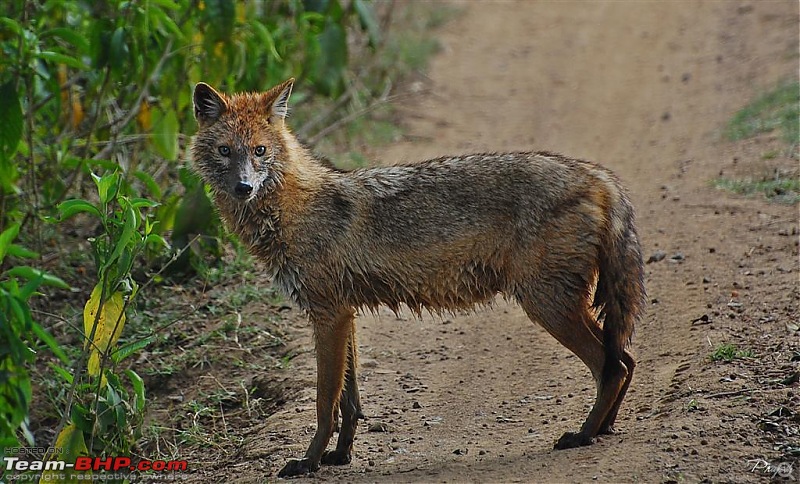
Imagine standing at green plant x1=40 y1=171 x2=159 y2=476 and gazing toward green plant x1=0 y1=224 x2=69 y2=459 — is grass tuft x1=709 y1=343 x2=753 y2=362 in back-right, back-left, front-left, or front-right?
back-right

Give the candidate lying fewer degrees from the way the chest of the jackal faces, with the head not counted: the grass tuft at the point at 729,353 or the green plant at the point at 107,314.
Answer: the green plant

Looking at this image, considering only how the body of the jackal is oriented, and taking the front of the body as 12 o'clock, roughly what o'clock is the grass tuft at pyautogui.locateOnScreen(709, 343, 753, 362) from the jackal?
The grass tuft is roughly at 4 o'clock from the jackal.

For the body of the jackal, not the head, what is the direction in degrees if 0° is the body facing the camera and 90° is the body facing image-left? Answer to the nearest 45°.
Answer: approximately 90°

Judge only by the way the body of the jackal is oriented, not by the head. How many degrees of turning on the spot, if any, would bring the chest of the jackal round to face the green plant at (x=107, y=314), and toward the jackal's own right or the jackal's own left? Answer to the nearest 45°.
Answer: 0° — it already faces it

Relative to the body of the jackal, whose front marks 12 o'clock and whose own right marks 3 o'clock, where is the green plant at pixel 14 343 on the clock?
The green plant is roughly at 11 o'clock from the jackal.

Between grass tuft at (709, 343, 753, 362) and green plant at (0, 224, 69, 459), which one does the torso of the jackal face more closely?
the green plant
